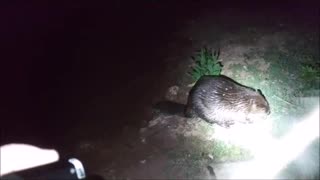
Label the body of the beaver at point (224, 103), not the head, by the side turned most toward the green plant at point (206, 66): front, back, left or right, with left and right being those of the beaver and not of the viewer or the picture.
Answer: left

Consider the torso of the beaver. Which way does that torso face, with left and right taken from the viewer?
facing to the right of the viewer
